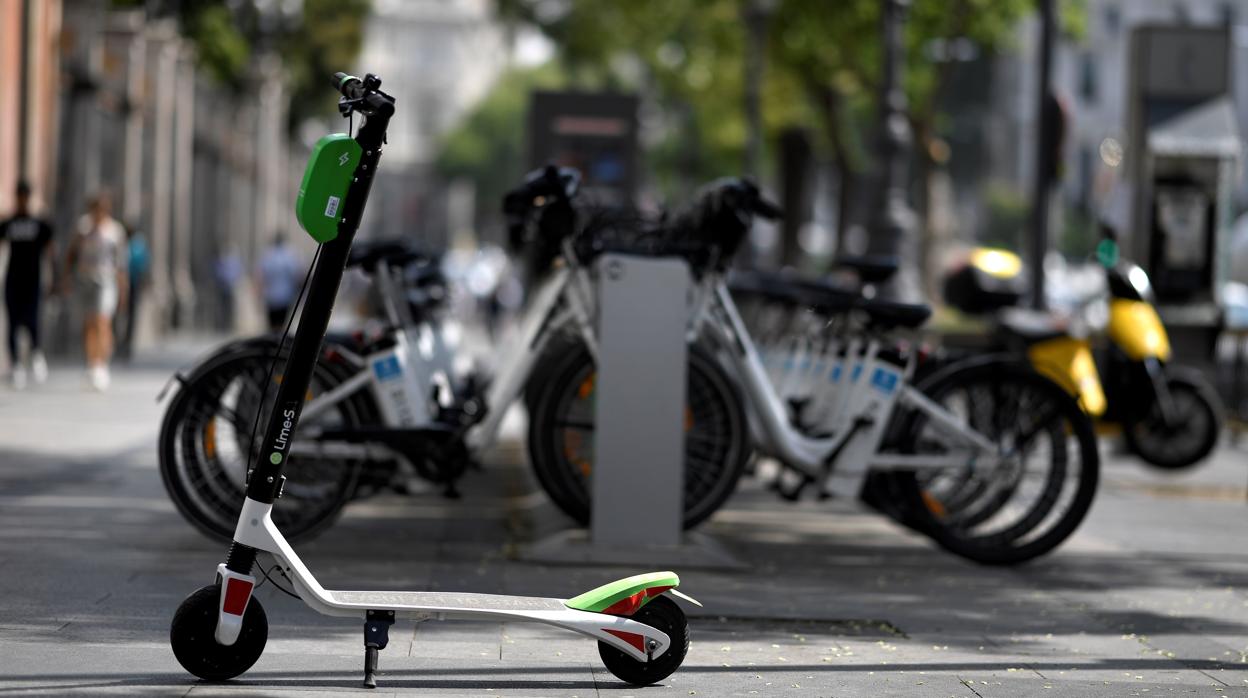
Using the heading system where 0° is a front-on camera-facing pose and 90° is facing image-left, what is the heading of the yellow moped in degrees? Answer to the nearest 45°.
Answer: approximately 315°

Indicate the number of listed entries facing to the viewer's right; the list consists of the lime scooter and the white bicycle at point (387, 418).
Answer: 1

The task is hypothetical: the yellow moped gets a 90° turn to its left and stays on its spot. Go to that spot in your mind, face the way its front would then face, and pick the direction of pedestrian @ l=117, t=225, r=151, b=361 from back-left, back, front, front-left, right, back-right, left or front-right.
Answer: left

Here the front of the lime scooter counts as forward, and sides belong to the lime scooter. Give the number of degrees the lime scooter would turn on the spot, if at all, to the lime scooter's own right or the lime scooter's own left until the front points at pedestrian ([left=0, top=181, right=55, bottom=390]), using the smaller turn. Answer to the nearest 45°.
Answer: approximately 90° to the lime scooter's own right

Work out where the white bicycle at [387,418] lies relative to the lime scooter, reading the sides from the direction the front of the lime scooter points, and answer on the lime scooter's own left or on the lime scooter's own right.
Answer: on the lime scooter's own right

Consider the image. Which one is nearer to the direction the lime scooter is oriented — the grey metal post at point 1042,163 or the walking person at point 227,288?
the walking person

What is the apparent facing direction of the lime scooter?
to the viewer's left

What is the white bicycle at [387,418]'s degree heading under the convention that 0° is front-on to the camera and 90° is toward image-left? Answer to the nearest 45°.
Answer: approximately 270°

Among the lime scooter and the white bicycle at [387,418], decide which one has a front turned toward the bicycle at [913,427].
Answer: the white bicycle

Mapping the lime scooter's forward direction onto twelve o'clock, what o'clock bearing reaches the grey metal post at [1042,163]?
The grey metal post is roughly at 4 o'clock from the lime scooter.

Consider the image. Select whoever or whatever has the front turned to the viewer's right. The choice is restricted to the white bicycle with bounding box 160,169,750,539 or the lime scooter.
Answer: the white bicycle

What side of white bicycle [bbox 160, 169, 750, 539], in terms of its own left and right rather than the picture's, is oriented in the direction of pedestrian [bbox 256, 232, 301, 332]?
left

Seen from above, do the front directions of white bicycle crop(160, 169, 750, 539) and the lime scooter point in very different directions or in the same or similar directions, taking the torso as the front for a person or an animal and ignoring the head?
very different directions

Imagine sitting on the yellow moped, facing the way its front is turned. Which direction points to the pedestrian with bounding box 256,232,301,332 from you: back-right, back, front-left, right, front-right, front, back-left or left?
back

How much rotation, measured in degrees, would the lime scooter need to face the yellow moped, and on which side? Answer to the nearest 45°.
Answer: approximately 135° to its right

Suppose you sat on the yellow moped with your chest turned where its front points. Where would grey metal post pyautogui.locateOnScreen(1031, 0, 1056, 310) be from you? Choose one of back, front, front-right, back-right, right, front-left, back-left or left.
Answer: back-left
